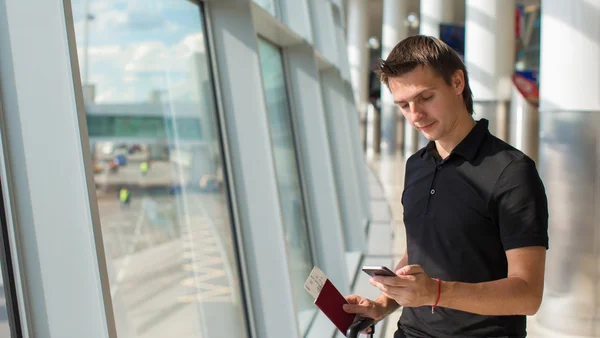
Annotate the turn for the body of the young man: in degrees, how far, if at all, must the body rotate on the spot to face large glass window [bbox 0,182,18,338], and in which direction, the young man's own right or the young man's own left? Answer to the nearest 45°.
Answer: approximately 45° to the young man's own right

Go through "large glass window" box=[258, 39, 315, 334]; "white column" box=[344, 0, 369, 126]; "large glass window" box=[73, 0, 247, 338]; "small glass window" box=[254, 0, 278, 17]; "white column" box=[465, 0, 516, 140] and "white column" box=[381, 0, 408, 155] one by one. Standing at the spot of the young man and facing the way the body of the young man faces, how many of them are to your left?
0

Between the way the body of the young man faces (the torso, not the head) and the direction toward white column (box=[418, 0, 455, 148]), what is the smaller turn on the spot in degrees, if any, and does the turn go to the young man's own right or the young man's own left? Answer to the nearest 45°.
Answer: approximately 135° to the young man's own right

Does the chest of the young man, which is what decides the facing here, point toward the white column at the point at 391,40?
no

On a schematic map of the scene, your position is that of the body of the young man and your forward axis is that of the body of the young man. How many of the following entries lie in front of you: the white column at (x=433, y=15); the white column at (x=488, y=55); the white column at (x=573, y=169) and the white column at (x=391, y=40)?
0

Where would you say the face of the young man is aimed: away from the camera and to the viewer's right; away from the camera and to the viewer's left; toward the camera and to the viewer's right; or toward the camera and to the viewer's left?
toward the camera and to the viewer's left

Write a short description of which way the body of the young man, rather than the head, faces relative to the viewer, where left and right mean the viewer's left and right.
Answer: facing the viewer and to the left of the viewer

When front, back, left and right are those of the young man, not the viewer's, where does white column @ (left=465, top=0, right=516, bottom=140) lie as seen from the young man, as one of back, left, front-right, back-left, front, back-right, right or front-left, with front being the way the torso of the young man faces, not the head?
back-right

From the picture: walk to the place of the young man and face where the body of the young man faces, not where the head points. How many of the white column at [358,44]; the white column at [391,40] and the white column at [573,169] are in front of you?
0

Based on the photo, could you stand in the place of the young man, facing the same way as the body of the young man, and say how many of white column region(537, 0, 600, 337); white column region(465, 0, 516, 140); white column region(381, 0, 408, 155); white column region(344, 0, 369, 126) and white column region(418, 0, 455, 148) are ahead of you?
0

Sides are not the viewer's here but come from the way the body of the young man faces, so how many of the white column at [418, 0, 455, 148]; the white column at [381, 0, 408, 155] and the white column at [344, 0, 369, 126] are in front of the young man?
0

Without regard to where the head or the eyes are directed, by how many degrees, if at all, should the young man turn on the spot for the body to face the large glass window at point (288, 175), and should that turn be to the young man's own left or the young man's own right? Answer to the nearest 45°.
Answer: approximately 135° to the young man's own right

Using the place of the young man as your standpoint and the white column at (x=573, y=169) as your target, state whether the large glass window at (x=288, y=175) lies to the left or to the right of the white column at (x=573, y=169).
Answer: left

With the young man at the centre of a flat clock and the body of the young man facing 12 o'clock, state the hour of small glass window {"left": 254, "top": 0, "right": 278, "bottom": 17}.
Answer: The small glass window is roughly at 4 o'clock from the young man.
